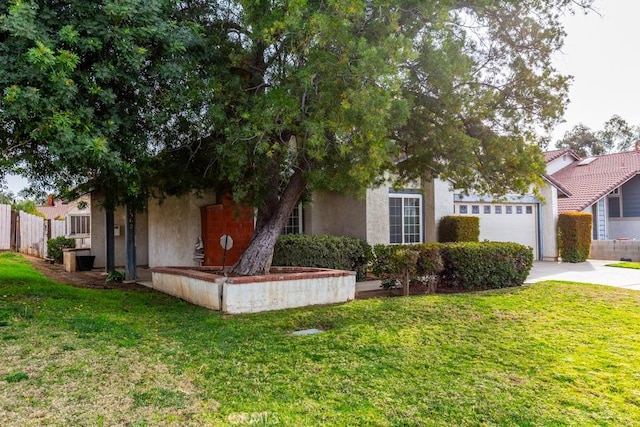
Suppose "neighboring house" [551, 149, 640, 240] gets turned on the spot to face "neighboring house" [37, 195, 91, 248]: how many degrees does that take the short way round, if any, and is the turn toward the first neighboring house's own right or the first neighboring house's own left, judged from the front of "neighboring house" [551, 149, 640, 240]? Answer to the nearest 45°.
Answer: approximately 90° to the first neighboring house's own right

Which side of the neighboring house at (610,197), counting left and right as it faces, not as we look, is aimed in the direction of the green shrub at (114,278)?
right

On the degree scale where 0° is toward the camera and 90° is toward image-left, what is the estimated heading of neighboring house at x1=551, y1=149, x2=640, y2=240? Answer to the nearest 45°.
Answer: approximately 315°

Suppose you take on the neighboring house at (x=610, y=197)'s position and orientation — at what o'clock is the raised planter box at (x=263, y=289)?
The raised planter box is roughly at 2 o'clock from the neighboring house.

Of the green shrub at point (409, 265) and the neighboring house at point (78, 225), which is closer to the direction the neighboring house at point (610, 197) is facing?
the green shrub

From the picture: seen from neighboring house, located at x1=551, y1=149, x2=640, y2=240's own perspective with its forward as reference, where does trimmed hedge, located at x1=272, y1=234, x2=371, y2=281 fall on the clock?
The trimmed hedge is roughly at 2 o'clock from the neighboring house.

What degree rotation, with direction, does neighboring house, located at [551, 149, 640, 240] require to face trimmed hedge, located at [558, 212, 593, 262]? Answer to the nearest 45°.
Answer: approximately 45° to its right

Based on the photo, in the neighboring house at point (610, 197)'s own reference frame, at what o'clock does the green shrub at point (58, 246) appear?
The green shrub is roughly at 3 o'clock from the neighboring house.

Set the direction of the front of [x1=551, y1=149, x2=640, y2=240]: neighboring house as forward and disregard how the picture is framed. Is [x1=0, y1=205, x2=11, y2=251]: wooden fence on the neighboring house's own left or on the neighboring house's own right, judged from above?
on the neighboring house's own right

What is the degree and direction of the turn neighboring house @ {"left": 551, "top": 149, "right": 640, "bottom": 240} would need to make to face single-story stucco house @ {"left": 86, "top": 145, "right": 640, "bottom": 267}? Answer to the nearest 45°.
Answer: approximately 90° to its right

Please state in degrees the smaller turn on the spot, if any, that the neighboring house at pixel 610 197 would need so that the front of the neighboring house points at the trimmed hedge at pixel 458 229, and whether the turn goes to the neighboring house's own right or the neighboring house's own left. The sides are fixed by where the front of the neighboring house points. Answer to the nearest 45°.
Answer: approximately 45° to the neighboring house's own right
